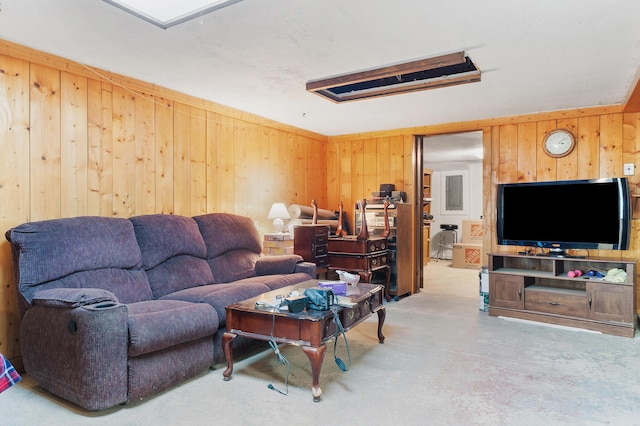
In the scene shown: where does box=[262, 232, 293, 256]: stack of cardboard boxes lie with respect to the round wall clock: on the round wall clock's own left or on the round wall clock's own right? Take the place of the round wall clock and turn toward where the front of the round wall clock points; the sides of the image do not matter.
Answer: on the round wall clock's own right

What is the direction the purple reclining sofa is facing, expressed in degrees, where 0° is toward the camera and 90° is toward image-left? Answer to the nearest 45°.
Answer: approximately 315°

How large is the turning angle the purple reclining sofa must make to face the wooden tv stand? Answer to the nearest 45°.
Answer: approximately 45° to its left

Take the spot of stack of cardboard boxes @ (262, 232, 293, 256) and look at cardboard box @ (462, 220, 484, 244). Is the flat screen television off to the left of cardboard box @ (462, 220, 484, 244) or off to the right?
right

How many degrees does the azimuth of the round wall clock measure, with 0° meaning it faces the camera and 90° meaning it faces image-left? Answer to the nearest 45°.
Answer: approximately 0°

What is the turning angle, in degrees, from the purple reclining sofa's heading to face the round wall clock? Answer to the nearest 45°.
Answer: approximately 45° to its left

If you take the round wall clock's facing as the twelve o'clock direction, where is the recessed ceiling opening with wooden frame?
The recessed ceiling opening with wooden frame is roughly at 1 o'clock from the round wall clock.

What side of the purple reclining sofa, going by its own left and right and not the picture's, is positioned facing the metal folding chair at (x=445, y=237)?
left

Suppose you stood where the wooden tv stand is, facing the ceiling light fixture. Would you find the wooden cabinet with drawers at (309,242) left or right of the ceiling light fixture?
right

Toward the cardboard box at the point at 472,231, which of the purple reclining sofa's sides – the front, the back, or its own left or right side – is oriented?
left

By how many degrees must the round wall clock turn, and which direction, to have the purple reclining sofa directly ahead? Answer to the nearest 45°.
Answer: approximately 45° to its right

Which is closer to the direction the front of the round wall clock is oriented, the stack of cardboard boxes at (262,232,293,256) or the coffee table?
the coffee table

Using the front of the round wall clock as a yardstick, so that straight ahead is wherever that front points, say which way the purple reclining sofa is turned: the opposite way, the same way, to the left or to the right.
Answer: to the left
